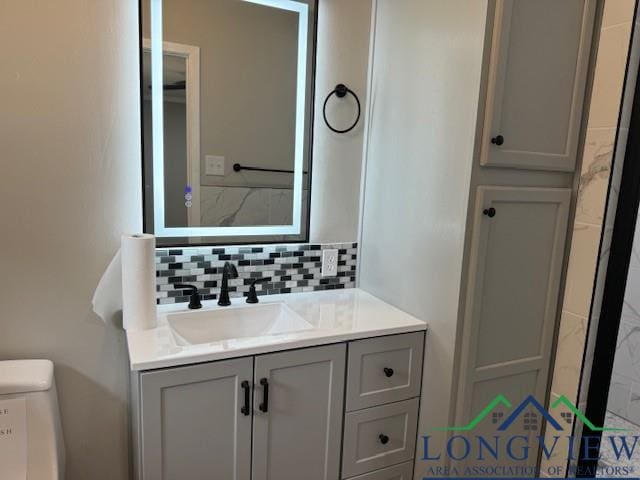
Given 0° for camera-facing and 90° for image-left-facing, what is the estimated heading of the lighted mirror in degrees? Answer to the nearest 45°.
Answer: approximately 0°

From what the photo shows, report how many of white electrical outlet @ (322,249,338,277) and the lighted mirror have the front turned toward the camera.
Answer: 2

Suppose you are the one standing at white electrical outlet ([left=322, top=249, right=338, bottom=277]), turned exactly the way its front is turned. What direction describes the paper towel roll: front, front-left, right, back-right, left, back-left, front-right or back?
front-right

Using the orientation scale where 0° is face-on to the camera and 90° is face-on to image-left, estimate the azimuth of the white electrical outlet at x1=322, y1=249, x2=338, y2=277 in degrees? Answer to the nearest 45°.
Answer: approximately 0°

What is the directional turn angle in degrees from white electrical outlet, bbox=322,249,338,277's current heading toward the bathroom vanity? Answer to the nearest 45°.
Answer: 0° — it already faces it
